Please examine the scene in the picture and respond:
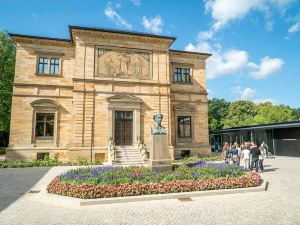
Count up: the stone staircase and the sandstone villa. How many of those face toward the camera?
2

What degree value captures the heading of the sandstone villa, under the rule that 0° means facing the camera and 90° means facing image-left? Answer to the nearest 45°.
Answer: approximately 0°

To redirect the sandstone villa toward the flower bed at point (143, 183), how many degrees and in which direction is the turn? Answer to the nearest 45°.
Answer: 0° — it already faces it

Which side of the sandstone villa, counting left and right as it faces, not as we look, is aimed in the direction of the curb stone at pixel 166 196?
front

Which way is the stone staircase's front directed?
toward the camera

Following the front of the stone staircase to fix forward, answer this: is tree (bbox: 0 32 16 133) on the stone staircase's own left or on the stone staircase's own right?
on the stone staircase's own right

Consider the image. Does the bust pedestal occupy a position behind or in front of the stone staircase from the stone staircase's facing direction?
in front

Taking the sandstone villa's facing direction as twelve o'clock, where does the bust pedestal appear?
The bust pedestal is roughly at 11 o'clock from the sandstone villa.

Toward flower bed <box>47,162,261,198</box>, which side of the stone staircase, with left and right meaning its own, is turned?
front
